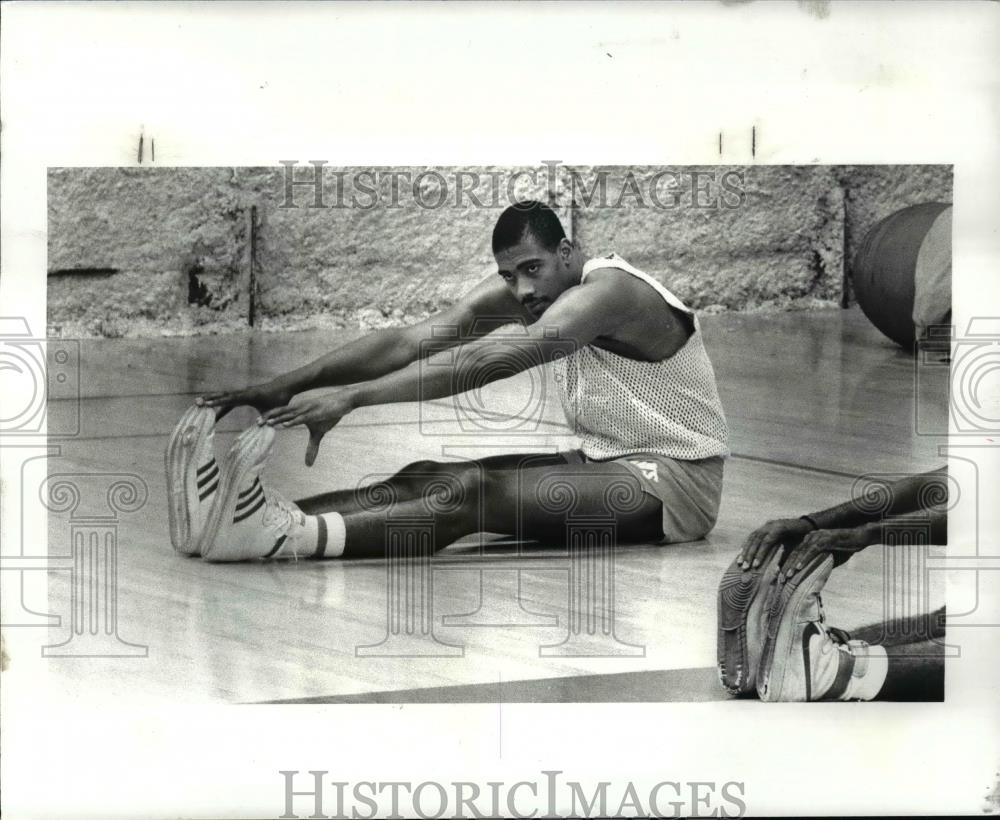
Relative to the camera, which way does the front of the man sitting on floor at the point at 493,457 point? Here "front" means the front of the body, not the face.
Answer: to the viewer's left
